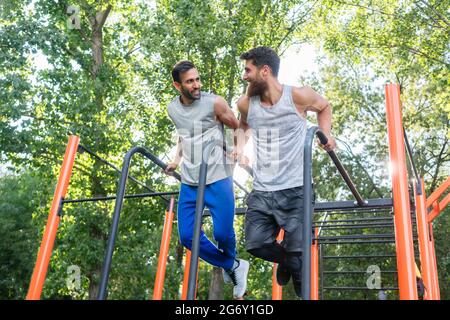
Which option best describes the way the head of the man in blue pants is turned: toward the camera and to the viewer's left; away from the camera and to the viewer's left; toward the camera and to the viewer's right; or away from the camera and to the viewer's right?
toward the camera and to the viewer's right

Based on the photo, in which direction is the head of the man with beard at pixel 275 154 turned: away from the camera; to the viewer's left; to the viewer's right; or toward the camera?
to the viewer's left

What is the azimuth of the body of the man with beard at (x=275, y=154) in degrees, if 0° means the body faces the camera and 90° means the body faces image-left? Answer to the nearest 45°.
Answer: approximately 45°
